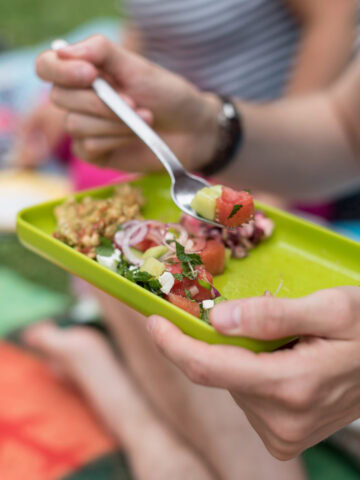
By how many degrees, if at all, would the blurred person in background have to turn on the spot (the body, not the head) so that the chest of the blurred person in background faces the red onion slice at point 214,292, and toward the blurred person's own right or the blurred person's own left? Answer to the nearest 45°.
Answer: approximately 45° to the blurred person's own left

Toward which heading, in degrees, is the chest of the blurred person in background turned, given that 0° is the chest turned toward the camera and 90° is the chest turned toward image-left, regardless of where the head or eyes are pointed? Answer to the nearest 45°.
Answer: approximately 45°

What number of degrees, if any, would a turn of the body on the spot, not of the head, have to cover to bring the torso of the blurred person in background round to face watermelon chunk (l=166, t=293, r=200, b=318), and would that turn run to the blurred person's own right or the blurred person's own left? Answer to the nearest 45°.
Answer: approximately 45° to the blurred person's own left

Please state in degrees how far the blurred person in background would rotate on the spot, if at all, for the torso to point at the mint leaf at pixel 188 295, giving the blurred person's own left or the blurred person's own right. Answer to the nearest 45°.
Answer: approximately 45° to the blurred person's own left

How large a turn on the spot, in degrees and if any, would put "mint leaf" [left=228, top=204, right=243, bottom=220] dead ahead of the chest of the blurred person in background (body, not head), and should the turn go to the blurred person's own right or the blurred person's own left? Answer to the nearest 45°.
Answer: approximately 45° to the blurred person's own left

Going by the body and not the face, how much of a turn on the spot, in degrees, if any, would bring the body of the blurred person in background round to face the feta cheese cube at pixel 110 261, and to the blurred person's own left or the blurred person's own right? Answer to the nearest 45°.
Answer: approximately 45° to the blurred person's own left
